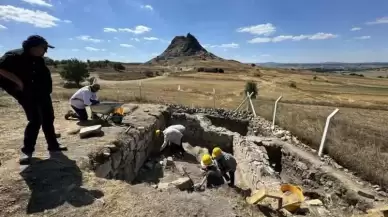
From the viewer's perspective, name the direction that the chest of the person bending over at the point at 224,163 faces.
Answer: to the viewer's left

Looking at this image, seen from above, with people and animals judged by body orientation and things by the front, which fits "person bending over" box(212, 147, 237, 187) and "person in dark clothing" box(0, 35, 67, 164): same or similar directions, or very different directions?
very different directions

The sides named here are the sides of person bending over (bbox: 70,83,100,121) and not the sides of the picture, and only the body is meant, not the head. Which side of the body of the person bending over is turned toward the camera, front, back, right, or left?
right

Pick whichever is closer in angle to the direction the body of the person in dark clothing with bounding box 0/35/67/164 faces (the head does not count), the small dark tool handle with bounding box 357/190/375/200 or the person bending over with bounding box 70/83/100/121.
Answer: the small dark tool handle

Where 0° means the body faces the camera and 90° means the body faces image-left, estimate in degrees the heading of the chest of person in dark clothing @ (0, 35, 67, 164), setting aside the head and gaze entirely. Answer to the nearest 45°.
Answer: approximately 315°

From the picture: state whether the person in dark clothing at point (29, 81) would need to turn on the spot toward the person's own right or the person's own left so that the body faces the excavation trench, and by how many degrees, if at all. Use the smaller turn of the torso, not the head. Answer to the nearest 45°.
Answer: approximately 45° to the person's own left

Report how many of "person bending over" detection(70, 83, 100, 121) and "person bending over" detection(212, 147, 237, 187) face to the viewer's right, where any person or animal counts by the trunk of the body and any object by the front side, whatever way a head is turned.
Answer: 1
